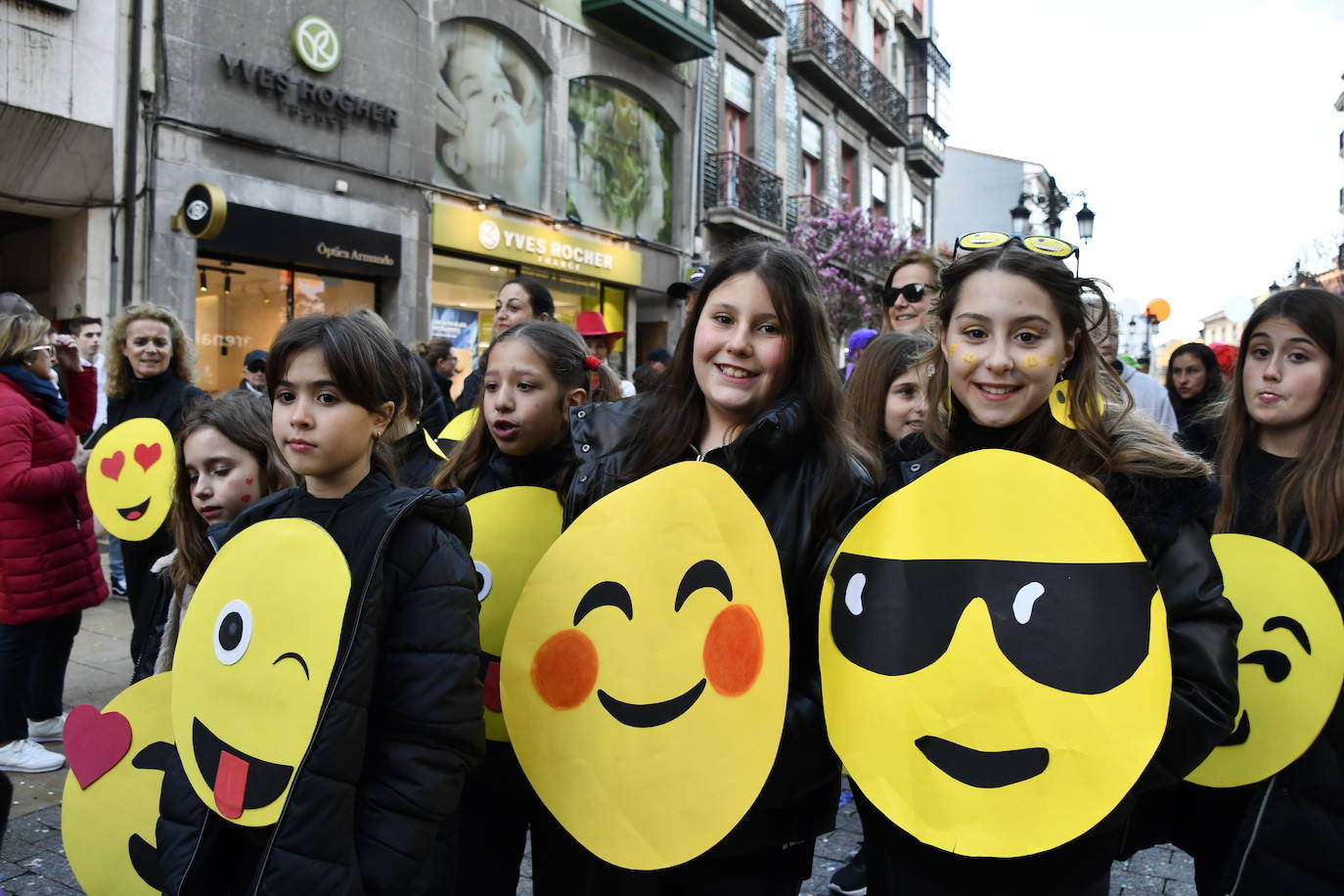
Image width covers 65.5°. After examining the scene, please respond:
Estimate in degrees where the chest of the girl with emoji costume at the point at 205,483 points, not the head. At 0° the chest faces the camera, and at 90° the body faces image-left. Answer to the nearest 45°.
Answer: approximately 45°

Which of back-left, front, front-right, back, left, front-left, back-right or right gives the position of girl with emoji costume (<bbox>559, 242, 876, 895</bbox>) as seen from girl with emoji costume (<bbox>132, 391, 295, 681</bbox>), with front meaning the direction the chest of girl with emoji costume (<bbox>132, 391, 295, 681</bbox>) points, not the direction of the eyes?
left

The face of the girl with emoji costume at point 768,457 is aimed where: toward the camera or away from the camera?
toward the camera

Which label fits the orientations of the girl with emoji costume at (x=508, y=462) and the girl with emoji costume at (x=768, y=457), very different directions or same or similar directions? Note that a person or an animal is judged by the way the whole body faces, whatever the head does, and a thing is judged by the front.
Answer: same or similar directions

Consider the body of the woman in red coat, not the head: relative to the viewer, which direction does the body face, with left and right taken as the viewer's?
facing to the right of the viewer

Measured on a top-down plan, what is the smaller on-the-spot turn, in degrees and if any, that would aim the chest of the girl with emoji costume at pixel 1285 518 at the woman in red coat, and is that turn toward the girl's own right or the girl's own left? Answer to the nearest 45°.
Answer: approximately 45° to the girl's own right

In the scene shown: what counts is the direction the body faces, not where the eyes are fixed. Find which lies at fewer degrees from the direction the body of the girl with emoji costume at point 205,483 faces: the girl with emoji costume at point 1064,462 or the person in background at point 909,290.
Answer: the girl with emoji costume

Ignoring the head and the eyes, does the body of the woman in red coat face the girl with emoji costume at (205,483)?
no

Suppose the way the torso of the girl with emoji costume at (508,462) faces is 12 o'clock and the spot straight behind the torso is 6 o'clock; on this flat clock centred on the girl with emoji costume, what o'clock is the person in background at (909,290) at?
The person in background is roughly at 6 o'clock from the girl with emoji costume.

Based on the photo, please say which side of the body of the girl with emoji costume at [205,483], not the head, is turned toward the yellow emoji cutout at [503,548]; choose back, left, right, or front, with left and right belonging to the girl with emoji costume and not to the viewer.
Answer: left
